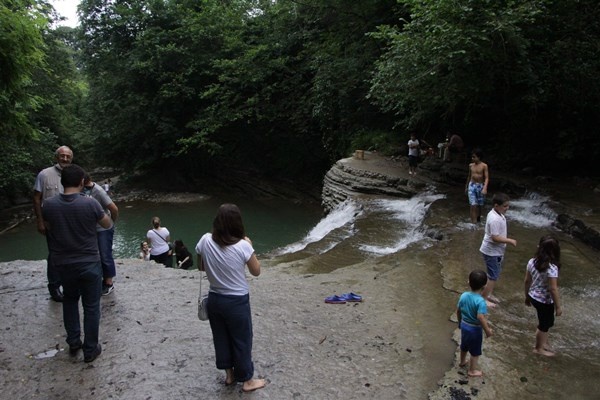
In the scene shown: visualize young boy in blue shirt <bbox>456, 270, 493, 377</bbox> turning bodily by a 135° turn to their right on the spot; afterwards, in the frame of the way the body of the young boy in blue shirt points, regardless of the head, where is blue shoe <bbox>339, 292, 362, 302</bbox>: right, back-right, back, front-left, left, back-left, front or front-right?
back-right

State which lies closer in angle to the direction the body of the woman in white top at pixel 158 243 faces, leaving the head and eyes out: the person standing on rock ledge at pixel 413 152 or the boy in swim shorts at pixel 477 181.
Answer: the person standing on rock ledge

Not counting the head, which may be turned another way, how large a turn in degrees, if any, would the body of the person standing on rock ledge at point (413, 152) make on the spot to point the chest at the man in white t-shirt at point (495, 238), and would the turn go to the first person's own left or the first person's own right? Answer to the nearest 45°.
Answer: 0° — they already face them

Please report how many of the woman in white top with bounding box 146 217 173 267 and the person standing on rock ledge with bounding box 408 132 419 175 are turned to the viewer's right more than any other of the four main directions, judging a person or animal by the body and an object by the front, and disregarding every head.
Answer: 0

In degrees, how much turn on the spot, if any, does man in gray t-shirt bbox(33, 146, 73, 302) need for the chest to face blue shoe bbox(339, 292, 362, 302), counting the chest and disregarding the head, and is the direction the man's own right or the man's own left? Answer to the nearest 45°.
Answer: approximately 45° to the man's own left

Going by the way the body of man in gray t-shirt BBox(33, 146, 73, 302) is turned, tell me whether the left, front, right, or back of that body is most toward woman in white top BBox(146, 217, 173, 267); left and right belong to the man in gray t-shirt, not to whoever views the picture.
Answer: left

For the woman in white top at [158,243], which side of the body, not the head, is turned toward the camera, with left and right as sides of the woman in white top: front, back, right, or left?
back

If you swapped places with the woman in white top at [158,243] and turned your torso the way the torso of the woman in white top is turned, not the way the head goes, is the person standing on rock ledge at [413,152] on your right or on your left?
on your right

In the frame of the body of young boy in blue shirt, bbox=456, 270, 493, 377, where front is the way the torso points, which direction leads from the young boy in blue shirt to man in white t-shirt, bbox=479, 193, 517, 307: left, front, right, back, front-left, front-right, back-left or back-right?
front-left

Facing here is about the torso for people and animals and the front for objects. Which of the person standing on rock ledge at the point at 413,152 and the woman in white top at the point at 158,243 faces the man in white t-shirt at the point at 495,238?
the person standing on rock ledge

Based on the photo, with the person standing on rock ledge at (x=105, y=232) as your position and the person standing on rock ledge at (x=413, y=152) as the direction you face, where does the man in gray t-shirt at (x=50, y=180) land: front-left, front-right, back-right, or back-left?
back-left

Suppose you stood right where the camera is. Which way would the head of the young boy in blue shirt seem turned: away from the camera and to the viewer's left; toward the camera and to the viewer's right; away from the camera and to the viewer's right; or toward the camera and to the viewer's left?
away from the camera and to the viewer's right

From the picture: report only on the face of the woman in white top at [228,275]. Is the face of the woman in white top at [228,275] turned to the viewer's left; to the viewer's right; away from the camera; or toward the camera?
away from the camera
